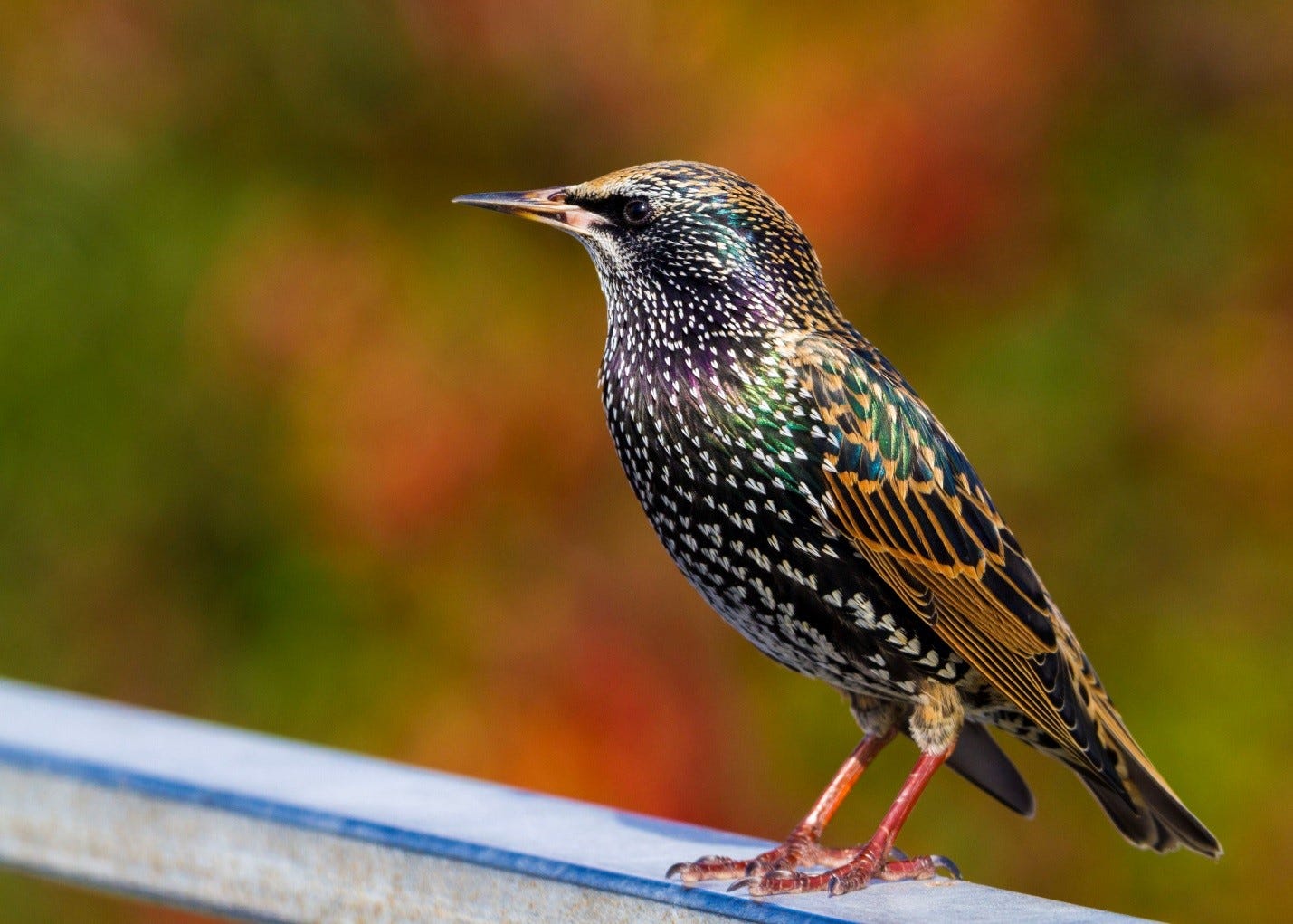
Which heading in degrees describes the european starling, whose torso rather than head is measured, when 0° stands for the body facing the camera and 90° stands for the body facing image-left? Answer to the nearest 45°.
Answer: approximately 90°
